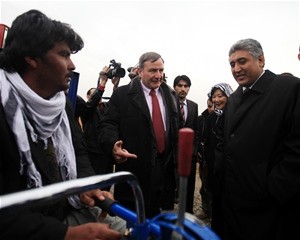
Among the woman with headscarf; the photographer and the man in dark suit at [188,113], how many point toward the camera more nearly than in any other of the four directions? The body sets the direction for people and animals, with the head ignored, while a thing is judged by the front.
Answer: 2

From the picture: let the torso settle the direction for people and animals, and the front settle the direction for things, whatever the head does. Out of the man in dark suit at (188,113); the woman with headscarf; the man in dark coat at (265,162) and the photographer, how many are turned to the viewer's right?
1

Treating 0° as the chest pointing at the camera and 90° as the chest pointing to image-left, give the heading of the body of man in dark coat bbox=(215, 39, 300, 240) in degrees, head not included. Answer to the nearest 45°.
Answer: approximately 45°

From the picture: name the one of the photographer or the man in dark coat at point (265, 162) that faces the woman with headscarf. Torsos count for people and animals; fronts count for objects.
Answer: the photographer

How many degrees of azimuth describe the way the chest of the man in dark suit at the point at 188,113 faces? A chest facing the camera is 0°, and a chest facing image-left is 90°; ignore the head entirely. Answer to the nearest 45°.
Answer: approximately 0°

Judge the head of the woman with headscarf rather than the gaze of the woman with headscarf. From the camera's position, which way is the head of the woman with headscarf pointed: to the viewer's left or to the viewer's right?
to the viewer's left

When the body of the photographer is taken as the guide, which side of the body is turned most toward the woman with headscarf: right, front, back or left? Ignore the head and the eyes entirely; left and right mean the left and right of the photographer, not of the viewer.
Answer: front

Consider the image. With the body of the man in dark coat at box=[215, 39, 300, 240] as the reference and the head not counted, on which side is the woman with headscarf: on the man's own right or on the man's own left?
on the man's own right

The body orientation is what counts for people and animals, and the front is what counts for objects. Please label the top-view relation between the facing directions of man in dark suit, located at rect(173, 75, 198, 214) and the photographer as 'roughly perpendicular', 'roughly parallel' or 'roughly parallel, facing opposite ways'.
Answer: roughly perpendicular

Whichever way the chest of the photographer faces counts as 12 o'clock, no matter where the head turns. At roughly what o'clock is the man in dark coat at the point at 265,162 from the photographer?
The man in dark coat is roughly at 2 o'clock from the photographer.

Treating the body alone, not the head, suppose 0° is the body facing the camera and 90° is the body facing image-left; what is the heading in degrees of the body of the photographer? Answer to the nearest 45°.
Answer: approximately 270°
